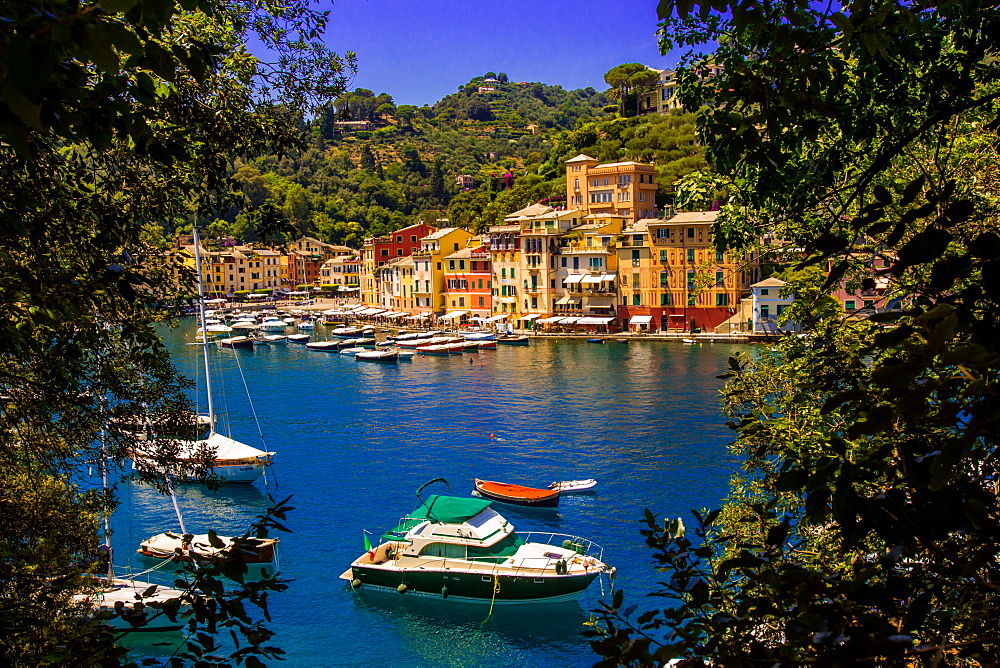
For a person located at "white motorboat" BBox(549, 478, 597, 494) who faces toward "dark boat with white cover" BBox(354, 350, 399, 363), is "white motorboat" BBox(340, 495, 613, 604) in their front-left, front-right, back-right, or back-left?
back-left

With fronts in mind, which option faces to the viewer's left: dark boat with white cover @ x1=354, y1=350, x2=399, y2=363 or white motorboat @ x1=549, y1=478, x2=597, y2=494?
dark boat with white cover @ x1=354, y1=350, x2=399, y2=363

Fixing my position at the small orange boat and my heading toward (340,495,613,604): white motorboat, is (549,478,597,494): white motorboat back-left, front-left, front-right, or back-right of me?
back-left

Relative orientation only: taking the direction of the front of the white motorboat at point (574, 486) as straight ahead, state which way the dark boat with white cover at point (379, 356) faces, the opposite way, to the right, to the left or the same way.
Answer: the opposite way

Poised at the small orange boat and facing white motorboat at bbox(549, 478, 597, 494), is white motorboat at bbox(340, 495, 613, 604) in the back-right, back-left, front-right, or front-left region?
back-right

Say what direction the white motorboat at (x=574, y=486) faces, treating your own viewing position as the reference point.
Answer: facing to the right of the viewer

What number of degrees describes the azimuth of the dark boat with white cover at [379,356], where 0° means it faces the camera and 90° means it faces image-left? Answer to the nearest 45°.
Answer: approximately 90°

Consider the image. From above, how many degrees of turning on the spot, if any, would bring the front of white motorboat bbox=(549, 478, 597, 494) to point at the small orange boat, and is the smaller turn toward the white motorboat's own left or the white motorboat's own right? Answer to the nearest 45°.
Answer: approximately 135° to the white motorboat's own right

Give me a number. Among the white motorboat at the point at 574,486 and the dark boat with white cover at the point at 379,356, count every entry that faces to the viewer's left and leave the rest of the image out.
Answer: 1
